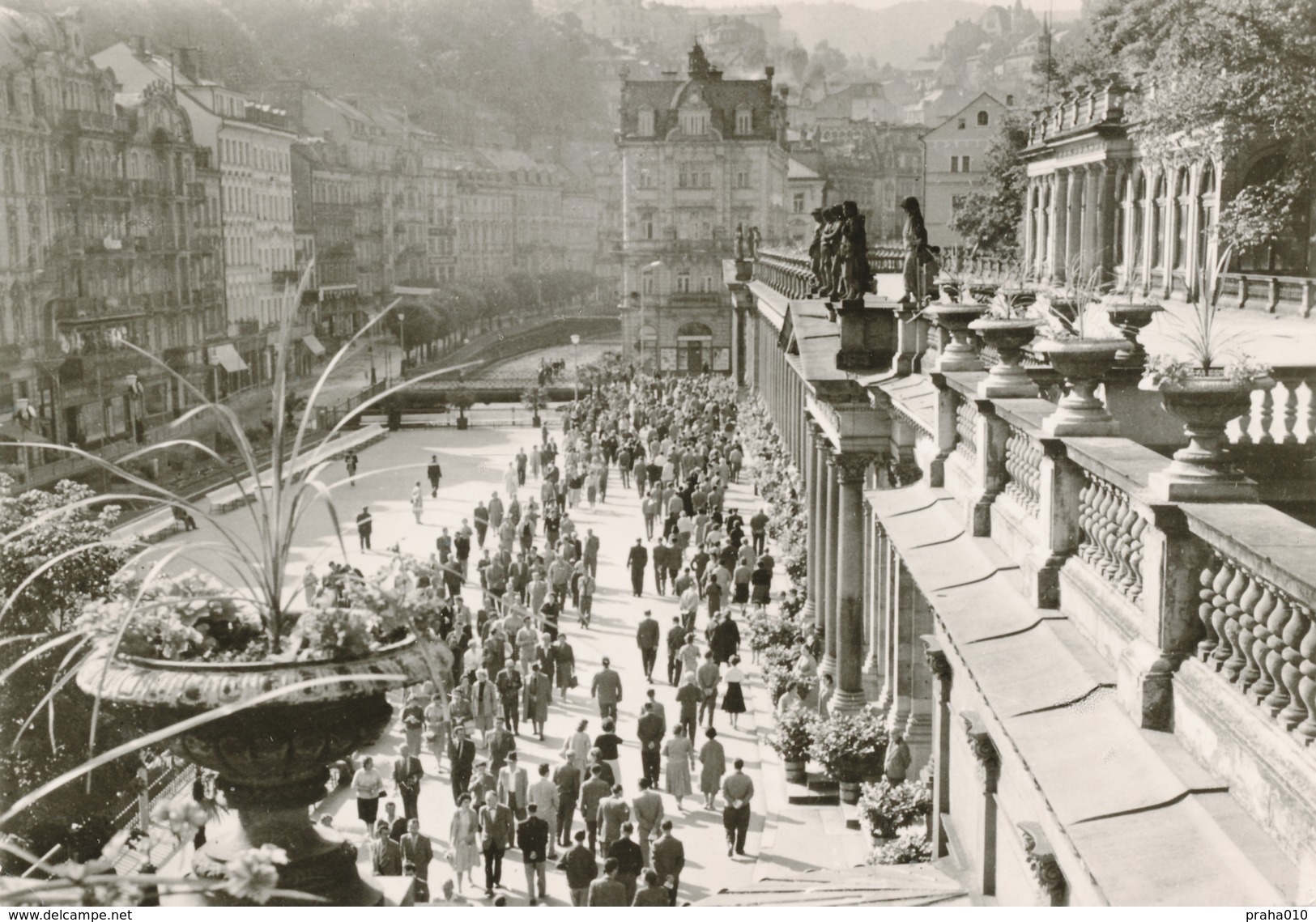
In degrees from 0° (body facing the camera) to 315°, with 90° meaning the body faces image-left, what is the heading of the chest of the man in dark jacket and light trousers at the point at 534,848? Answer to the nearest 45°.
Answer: approximately 180°

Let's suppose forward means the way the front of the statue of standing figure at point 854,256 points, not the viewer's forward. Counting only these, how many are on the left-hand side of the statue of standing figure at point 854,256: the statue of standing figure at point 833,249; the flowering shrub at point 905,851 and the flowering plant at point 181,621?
2

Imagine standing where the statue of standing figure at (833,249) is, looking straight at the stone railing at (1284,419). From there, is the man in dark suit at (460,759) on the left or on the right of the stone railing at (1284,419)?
right

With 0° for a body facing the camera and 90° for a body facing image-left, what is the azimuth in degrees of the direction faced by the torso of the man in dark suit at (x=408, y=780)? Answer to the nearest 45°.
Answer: approximately 0°

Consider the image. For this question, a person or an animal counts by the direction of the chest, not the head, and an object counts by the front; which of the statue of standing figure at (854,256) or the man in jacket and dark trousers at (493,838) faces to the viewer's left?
the statue of standing figure

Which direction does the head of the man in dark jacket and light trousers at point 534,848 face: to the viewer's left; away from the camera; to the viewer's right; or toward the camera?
away from the camera

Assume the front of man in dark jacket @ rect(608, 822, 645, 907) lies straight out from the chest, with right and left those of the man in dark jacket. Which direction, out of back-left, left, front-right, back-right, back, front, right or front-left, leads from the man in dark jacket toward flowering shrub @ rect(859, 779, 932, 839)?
right

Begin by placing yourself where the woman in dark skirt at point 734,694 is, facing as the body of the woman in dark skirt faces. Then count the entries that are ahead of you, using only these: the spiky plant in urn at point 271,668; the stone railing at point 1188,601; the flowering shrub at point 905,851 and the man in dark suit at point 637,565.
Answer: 1

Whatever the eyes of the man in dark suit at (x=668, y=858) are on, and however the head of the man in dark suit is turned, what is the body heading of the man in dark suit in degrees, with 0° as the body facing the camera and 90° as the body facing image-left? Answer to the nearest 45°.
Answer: approximately 180°
